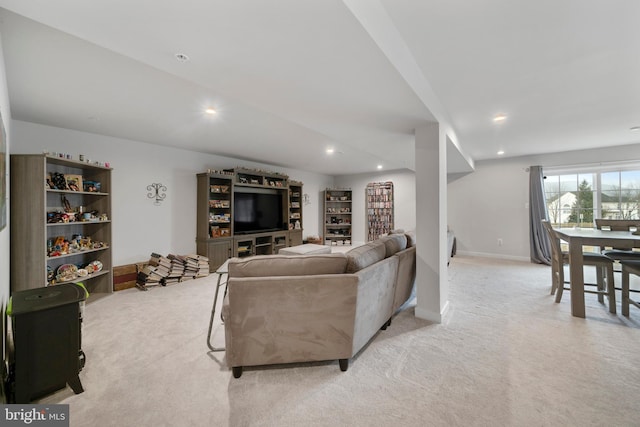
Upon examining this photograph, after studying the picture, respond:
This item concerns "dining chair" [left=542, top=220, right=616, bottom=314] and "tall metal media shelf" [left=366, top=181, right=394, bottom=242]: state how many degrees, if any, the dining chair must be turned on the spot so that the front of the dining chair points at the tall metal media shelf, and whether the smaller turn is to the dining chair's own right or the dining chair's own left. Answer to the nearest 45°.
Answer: approximately 135° to the dining chair's own left

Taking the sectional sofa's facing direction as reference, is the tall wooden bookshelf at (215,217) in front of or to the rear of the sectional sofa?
in front

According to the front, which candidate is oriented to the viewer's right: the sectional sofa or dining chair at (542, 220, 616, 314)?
the dining chair

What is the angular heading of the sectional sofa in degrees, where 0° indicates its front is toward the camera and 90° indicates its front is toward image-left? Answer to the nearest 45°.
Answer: approximately 135°

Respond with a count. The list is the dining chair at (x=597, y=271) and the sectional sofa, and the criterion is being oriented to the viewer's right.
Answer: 1

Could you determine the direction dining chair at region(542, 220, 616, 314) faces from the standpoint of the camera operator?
facing to the right of the viewer

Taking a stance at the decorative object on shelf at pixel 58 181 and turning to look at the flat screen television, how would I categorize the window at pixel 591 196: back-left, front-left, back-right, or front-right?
front-right

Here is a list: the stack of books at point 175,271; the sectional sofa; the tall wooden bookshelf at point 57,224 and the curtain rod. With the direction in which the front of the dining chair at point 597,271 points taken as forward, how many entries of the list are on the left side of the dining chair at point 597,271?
1

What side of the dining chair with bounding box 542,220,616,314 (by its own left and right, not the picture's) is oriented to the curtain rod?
left

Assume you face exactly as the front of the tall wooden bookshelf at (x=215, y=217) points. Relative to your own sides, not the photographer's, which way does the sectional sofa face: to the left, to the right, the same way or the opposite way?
the opposite way

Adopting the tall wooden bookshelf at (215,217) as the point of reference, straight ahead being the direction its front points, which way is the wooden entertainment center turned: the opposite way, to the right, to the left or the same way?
the same way

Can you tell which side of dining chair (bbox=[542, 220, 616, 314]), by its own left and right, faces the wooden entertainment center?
back

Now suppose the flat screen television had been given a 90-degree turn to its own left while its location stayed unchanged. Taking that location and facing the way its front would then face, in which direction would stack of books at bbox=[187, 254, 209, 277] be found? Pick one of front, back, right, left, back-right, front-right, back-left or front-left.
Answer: back

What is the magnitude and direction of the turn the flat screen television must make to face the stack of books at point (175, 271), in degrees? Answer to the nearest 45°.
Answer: approximately 90° to its right

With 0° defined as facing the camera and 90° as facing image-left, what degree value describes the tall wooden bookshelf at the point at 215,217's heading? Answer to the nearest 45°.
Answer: approximately 315°

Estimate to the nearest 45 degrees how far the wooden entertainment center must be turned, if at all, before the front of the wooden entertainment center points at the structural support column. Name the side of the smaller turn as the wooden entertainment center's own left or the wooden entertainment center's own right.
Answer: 0° — it already faces it

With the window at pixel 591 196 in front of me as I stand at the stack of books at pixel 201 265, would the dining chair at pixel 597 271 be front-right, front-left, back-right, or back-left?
front-right
